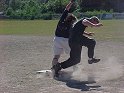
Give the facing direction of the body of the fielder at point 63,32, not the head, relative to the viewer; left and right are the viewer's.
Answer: facing away from the viewer and to the right of the viewer
